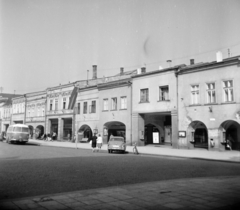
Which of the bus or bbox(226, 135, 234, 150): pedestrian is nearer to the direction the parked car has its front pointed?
the bus

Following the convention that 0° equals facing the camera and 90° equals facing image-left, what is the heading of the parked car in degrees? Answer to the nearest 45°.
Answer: approximately 180°

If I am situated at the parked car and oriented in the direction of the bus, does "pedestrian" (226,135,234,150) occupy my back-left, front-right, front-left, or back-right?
back-right

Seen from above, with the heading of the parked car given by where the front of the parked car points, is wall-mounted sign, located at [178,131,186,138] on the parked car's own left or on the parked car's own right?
on the parked car's own right

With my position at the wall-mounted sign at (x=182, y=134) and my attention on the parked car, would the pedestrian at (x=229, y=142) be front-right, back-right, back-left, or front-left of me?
back-left

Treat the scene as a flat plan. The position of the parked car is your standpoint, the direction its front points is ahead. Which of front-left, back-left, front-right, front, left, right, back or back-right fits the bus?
front-left
